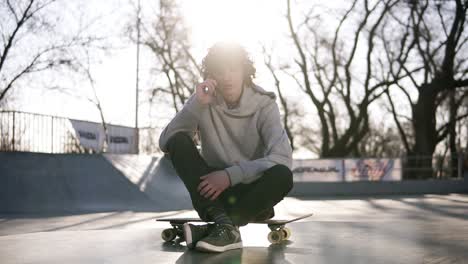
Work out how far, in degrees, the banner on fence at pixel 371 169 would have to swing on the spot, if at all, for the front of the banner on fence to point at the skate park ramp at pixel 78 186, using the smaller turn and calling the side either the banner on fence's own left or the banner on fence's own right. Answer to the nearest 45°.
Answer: approximately 45° to the banner on fence's own right

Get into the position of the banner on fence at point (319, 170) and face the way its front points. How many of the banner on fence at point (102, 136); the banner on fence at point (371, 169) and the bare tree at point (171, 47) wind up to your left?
1

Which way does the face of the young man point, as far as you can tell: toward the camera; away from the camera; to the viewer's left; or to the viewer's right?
toward the camera

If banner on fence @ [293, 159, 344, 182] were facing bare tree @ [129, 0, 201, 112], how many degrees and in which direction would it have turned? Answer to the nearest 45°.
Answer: approximately 135° to its right

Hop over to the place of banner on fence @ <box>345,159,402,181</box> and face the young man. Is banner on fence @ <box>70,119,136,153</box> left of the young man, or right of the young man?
right

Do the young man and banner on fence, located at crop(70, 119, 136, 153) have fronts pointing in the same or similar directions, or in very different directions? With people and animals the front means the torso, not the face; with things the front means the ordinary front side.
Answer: same or similar directions

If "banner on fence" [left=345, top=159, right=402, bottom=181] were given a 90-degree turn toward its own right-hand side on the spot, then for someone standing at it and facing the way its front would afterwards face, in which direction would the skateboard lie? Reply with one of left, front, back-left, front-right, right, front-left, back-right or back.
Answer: left

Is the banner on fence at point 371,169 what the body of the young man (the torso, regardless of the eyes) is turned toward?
no

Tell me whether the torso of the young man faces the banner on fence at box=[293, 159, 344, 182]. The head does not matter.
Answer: no

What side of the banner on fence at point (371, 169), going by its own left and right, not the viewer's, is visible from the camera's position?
front

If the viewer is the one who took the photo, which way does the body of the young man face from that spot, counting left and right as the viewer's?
facing the viewer

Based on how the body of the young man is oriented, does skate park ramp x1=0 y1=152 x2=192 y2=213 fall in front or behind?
behind

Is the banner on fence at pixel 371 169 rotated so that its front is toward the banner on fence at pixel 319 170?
no

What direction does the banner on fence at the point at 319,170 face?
toward the camera

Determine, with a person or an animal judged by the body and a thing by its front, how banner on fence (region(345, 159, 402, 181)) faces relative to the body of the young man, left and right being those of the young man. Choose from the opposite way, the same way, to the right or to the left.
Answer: the same way

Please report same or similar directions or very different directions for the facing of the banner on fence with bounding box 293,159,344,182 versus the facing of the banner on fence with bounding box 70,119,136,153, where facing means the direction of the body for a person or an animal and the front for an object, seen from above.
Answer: same or similar directions

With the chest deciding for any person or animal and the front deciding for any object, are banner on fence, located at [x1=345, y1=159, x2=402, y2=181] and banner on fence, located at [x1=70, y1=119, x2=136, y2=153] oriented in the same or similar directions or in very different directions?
same or similar directions
